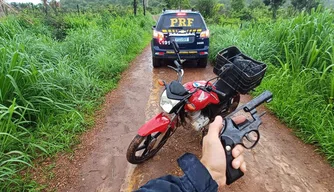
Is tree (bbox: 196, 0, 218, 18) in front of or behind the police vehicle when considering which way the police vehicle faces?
in front

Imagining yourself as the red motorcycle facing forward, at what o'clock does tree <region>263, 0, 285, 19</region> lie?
The tree is roughly at 5 o'clock from the red motorcycle.

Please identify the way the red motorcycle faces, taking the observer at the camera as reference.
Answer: facing the viewer and to the left of the viewer

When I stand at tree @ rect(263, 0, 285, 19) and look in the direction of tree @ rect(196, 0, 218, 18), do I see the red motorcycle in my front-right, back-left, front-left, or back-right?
front-left

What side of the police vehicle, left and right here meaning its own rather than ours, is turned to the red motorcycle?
back

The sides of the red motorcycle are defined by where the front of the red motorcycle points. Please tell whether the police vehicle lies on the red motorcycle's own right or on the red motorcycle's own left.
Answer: on the red motorcycle's own right

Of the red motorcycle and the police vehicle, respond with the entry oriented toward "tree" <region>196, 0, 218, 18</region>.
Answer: the police vehicle

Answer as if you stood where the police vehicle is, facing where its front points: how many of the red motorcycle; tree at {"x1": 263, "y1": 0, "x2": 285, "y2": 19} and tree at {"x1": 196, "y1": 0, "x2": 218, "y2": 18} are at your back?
1

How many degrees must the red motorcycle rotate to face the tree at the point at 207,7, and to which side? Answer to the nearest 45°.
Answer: approximately 135° to its right

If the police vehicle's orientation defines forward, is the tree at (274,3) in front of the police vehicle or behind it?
in front

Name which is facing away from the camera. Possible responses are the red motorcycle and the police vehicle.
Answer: the police vehicle

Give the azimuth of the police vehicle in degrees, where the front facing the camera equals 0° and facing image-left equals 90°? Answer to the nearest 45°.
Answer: approximately 180°

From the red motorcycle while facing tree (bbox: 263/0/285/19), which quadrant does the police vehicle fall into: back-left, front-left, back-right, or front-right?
front-left

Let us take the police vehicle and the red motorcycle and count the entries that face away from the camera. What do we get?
1
